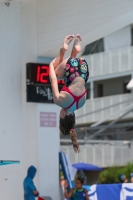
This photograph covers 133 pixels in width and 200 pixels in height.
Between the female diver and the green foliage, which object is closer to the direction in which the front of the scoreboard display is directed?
the female diver

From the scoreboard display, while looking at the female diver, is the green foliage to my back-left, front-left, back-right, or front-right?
back-left

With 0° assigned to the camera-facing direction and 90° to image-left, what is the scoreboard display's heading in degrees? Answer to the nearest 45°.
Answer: approximately 0°

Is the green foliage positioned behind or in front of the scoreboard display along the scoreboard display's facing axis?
behind

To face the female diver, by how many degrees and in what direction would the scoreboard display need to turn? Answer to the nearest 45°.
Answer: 0° — it already faces them

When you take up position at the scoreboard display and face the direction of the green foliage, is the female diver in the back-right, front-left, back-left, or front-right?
back-right
